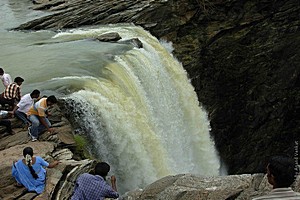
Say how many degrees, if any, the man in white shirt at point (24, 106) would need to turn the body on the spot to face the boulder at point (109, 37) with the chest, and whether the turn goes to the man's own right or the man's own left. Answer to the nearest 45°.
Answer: approximately 45° to the man's own left

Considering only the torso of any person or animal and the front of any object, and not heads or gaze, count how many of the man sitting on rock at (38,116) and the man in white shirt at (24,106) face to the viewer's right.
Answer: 2

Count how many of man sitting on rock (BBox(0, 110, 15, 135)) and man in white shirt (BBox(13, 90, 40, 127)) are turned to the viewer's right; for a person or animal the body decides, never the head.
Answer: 2

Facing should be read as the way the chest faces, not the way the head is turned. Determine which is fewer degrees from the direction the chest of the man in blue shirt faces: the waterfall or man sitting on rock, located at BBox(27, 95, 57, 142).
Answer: the waterfall

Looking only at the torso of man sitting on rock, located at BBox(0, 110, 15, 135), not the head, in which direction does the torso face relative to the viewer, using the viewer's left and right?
facing to the right of the viewer

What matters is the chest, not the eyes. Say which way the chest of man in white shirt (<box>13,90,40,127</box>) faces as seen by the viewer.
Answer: to the viewer's right

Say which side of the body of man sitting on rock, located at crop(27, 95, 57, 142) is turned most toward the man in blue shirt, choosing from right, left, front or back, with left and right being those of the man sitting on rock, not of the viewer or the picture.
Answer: right

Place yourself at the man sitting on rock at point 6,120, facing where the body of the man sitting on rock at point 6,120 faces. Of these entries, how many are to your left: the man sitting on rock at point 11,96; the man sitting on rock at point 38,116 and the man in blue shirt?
1

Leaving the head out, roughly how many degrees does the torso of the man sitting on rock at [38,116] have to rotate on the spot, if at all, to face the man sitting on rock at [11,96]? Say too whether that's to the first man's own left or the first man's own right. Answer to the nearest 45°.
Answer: approximately 135° to the first man's own left

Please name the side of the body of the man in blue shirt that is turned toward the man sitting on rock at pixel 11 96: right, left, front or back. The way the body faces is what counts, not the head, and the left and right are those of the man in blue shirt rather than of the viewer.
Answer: left

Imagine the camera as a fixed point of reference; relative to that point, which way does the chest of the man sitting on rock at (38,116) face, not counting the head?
to the viewer's right
